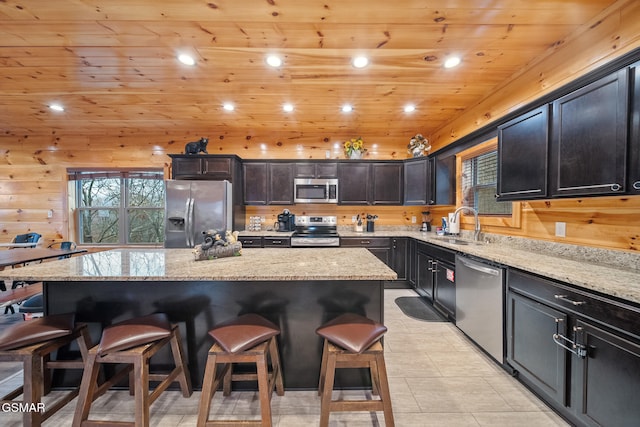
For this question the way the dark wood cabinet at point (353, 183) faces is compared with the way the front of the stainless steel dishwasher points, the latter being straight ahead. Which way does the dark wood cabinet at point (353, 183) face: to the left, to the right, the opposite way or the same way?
to the left

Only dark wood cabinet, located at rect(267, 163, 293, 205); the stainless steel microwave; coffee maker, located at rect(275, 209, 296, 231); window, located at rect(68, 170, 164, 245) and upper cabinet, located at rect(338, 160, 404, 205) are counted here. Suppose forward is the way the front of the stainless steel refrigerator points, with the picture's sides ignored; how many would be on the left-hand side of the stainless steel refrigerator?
4

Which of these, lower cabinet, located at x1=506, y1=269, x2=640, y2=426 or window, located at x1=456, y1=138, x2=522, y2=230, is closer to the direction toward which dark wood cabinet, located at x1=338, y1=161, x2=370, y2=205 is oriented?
the lower cabinet

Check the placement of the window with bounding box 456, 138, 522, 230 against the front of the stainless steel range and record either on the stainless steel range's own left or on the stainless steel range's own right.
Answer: on the stainless steel range's own left

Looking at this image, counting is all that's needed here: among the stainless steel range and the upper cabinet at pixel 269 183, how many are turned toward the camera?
2

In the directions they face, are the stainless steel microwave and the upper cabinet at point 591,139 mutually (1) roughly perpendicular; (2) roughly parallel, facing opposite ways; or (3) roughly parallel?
roughly perpendicular

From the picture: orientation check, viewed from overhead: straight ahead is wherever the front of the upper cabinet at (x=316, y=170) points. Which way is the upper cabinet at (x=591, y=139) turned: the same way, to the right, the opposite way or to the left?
to the right
